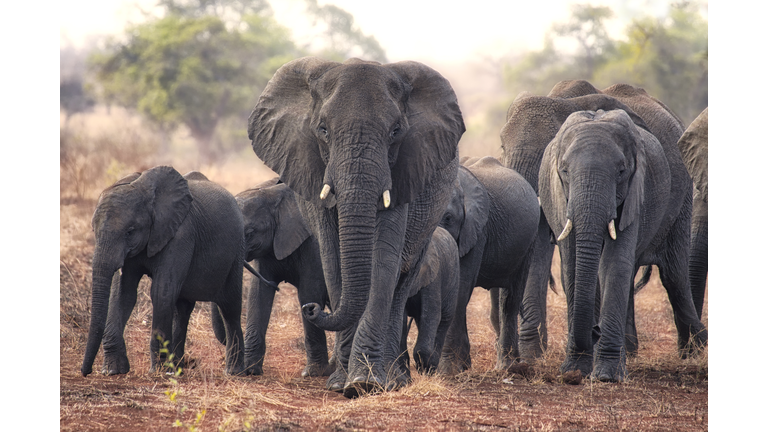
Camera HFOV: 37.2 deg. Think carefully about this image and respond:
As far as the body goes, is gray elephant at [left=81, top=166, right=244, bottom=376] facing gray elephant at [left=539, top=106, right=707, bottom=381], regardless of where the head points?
no

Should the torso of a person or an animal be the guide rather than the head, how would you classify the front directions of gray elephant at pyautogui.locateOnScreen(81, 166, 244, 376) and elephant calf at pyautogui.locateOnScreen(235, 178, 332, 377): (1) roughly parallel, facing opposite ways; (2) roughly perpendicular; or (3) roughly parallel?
roughly parallel

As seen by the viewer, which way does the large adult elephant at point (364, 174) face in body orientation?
toward the camera

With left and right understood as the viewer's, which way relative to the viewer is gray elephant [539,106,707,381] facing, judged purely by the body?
facing the viewer and to the left of the viewer

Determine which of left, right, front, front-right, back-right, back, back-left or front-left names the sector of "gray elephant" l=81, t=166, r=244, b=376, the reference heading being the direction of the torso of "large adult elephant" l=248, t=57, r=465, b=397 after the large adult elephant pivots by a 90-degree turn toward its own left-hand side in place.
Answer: back-left

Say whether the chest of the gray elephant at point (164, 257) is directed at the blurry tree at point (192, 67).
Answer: no

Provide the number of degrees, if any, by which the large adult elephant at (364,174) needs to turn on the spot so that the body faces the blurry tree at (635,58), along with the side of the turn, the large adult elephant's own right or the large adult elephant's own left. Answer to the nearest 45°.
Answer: approximately 180°

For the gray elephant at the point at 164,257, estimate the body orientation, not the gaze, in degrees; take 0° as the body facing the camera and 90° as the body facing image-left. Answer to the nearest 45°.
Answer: approximately 45°

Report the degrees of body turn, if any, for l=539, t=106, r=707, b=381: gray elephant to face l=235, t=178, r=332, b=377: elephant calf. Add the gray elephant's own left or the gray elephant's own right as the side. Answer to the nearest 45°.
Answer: approximately 45° to the gray elephant's own right

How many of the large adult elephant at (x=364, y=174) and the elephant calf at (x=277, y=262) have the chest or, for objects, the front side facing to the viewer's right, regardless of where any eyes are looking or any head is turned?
0

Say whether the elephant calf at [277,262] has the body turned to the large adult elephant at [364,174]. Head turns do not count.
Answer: no

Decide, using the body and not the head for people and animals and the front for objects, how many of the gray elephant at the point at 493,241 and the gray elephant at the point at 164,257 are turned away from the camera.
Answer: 0

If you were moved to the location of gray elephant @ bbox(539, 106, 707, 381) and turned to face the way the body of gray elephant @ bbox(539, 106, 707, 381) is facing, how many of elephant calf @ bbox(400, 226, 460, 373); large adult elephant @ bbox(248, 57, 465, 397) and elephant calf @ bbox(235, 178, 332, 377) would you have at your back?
0

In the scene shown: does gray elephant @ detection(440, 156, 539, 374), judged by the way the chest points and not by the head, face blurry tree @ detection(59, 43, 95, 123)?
no
